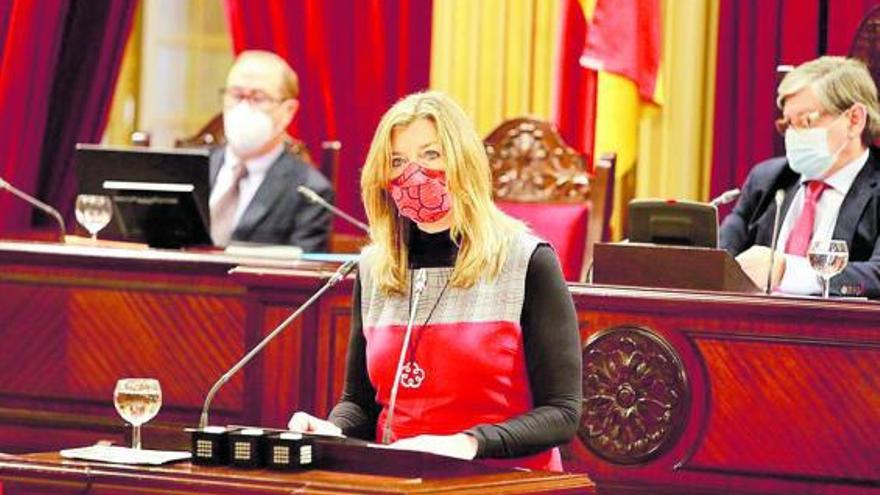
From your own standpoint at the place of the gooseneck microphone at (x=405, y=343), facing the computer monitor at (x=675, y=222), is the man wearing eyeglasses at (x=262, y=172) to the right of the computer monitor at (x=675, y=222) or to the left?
left

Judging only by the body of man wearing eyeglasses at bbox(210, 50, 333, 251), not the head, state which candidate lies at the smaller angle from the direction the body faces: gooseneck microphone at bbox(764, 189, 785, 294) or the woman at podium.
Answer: the woman at podium

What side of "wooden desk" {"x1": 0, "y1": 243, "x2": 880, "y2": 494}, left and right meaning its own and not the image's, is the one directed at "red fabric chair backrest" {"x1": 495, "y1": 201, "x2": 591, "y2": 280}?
back

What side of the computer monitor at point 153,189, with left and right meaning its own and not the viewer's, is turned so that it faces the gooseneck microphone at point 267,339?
back

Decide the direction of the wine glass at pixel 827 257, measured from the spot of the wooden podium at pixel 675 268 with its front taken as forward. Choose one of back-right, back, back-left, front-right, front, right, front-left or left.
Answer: left

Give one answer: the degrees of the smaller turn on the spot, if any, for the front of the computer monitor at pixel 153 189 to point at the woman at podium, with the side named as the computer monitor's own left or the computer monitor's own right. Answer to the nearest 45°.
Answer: approximately 180°

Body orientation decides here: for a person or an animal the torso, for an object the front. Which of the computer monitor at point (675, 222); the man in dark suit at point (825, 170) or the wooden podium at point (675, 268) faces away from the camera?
the computer monitor

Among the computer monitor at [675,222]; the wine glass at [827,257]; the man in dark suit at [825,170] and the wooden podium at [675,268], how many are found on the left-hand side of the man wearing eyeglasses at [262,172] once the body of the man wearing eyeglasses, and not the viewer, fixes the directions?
4

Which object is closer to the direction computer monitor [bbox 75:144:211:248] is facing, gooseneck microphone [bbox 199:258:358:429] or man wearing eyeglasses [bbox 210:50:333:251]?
the man wearing eyeglasses

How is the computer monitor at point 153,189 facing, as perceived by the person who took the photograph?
facing away from the viewer

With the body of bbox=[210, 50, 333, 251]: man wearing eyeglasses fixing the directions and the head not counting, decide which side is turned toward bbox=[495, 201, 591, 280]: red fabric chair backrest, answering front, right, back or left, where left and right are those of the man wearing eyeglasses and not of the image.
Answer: left

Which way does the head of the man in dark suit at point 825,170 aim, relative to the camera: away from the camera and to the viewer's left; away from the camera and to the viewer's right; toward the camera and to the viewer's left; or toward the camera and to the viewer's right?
toward the camera and to the viewer's left

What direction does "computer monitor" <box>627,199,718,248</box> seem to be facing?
away from the camera
